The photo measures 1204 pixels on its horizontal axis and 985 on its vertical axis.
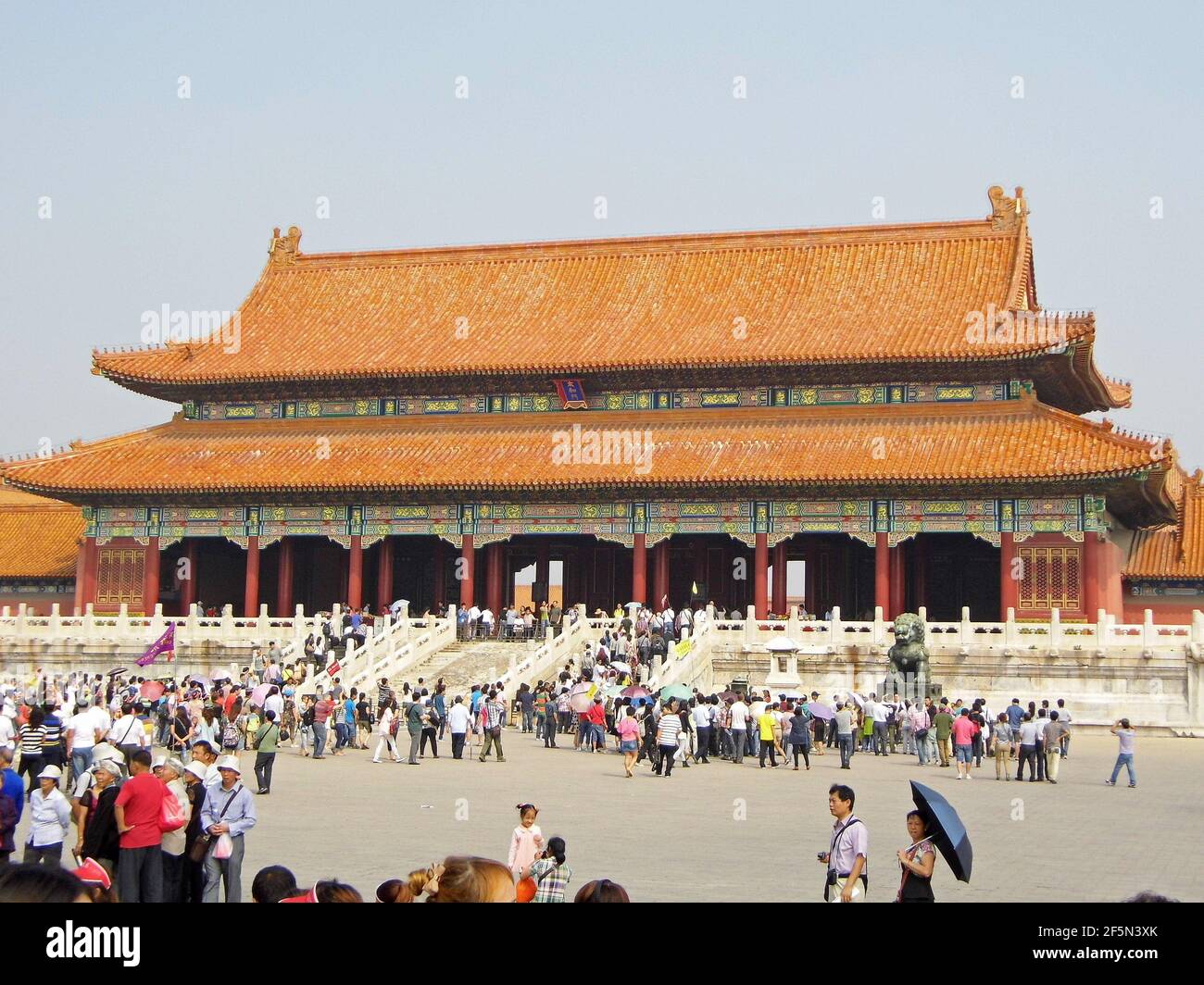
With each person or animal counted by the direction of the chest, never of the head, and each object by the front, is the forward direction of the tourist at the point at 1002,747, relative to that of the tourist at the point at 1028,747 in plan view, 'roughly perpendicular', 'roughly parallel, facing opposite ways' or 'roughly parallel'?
roughly parallel

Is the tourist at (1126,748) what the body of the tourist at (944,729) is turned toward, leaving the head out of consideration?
no

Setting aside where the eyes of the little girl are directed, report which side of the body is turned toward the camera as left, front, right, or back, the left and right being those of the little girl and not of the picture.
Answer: front

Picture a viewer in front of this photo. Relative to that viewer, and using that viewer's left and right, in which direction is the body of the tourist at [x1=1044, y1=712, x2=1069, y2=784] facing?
facing away from the viewer

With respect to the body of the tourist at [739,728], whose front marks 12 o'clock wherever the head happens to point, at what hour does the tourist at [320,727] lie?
the tourist at [320,727] is roughly at 9 o'clock from the tourist at [739,728].

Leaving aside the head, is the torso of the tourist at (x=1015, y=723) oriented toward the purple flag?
no

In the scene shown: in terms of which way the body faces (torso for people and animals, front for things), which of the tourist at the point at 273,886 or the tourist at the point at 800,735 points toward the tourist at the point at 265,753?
the tourist at the point at 273,886

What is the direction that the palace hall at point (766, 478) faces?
toward the camera

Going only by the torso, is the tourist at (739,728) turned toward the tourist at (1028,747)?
no

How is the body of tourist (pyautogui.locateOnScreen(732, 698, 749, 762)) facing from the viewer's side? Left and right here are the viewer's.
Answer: facing away from the viewer

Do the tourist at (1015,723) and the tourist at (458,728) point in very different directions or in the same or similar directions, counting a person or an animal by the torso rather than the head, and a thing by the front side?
same or similar directions
